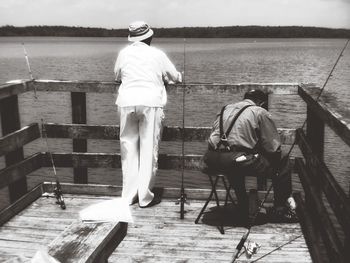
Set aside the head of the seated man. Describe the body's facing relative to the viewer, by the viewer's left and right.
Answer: facing away from the viewer and to the right of the viewer

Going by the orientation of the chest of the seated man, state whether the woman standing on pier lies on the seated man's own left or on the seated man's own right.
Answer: on the seated man's own left

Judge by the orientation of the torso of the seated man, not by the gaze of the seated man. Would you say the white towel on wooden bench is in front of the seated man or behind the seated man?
behind

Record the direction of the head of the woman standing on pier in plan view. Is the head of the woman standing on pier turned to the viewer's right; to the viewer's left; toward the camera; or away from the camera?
away from the camera

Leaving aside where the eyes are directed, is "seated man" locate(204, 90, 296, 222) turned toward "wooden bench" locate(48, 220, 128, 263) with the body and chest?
no

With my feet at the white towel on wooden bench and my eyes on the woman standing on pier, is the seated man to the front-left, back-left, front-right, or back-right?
front-right

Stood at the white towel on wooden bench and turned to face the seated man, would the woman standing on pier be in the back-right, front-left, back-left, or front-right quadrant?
front-left

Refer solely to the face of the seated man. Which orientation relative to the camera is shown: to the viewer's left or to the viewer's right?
to the viewer's right
